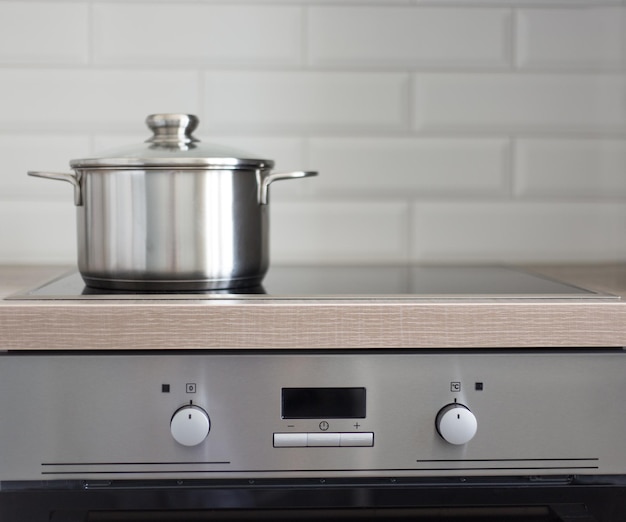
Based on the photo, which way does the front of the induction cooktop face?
toward the camera

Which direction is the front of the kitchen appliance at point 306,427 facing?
toward the camera
